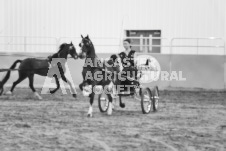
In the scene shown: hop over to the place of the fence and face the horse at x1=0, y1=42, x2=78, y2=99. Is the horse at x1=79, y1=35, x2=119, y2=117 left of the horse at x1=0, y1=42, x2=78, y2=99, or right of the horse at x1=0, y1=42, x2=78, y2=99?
left

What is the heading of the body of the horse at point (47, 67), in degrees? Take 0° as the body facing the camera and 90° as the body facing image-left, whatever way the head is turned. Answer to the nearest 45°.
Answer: approximately 270°

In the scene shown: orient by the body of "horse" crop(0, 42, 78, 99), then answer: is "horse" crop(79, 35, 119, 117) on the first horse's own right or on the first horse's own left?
on the first horse's own right
